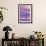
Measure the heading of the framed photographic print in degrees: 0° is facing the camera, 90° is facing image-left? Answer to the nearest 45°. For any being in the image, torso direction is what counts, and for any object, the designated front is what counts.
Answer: approximately 0°

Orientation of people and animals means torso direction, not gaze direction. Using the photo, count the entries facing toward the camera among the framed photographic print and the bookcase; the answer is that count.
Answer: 2

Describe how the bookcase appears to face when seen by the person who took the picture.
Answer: facing the viewer

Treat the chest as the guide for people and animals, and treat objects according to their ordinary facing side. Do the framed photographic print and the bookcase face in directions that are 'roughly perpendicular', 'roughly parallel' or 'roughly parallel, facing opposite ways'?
roughly parallel
